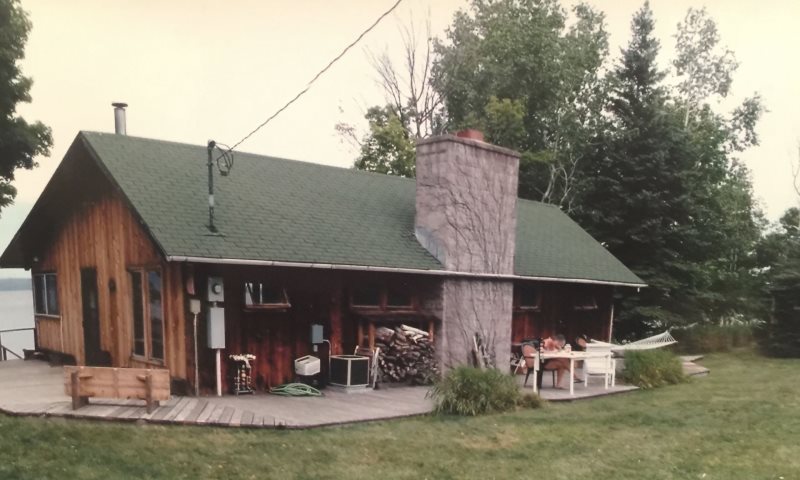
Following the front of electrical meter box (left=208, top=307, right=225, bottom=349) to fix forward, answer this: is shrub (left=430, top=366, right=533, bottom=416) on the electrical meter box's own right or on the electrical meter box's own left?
on the electrical meter box's own left

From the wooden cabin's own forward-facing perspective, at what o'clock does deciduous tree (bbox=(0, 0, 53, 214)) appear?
The deciduous tree is roughly at 3 o'clock from the wooden cabin.

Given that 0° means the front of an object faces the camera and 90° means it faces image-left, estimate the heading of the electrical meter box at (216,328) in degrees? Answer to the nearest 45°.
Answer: approximately 0°

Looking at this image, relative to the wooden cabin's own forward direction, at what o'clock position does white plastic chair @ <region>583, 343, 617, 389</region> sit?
The white plastic chair is roughly at 8 o'clock from the wooden cabin.

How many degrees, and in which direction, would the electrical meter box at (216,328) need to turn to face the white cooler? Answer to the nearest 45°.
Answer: approximately 90° to its left

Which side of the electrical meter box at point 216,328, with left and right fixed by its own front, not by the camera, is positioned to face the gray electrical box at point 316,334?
left

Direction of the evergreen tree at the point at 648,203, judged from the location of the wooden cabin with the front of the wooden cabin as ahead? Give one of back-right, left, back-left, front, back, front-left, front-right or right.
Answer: back

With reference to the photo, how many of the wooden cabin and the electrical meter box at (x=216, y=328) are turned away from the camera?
0

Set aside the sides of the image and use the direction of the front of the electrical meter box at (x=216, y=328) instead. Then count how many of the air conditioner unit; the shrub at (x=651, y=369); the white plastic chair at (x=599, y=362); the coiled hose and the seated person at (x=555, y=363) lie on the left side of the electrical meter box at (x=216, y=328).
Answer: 5

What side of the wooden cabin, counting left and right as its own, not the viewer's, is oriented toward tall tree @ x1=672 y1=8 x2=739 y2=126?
back

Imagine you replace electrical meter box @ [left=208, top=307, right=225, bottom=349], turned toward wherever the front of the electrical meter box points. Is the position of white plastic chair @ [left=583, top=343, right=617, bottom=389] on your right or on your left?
on your left

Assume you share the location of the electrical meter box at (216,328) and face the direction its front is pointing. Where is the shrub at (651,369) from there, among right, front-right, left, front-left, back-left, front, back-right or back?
left

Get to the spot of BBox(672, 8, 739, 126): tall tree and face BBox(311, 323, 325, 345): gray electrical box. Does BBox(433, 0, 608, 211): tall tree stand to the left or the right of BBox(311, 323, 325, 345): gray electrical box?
right

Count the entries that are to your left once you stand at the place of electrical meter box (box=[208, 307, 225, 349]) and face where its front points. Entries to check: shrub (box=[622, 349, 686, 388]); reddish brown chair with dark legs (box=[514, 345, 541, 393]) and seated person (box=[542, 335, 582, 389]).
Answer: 3
